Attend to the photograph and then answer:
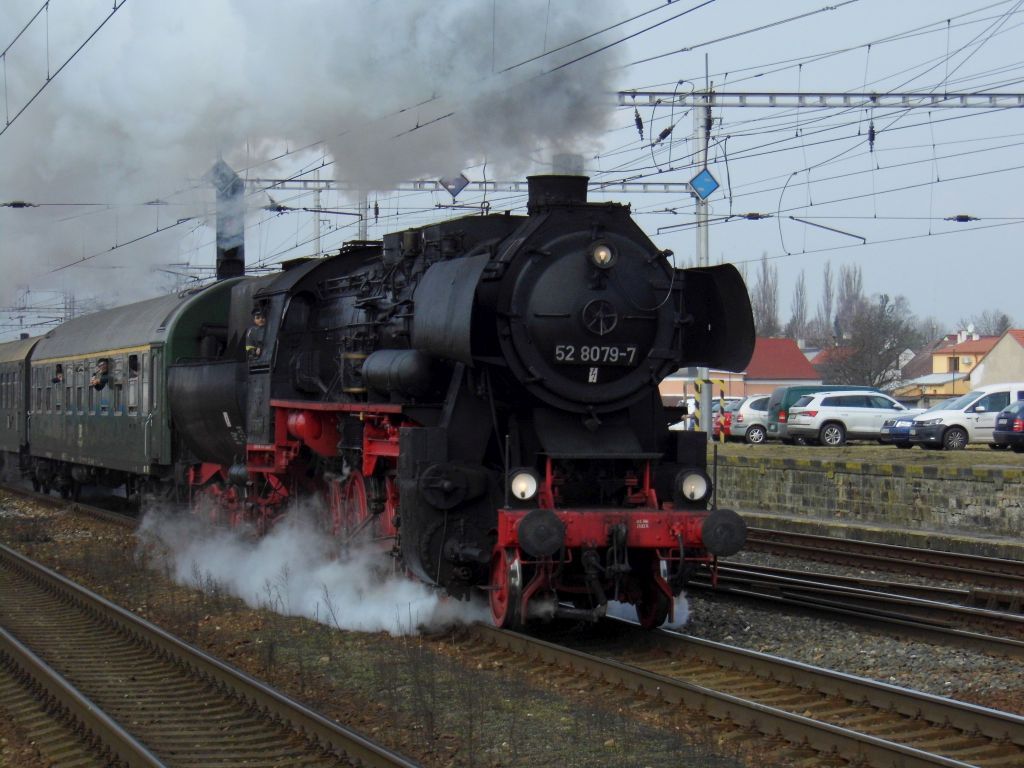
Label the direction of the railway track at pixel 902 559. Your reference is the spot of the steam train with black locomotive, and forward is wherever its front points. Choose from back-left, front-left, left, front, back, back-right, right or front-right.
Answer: left

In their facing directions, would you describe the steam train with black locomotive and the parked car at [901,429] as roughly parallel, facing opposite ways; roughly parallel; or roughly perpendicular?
roughly perpendicular

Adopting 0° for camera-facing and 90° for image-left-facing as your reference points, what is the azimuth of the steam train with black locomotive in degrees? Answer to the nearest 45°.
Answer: approximately 315°

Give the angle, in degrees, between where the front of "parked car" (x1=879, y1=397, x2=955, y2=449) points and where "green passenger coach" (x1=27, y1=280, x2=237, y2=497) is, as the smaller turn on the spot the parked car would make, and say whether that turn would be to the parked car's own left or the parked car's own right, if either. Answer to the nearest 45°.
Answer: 0° — it already faces it

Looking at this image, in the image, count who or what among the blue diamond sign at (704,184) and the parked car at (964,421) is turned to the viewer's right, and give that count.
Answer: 0

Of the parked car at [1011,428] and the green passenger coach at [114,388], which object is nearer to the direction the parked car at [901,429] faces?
the green passenger coach

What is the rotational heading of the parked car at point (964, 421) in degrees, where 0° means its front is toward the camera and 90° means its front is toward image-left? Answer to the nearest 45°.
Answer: approximately 45°

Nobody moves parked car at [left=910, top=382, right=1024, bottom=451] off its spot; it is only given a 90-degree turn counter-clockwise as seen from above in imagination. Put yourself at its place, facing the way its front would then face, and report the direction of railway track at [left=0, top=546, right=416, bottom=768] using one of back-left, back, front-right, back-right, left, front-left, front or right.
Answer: front-right

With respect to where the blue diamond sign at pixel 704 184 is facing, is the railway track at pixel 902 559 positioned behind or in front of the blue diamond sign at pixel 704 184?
in front

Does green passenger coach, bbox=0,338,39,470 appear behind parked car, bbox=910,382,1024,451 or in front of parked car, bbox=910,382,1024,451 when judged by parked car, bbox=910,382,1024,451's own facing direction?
in front

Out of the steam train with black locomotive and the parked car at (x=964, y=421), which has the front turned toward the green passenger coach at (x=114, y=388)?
the parked car

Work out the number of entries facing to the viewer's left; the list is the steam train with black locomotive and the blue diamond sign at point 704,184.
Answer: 0

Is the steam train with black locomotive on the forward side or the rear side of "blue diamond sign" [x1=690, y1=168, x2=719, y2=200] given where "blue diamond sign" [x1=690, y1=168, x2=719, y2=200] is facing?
on the forward side

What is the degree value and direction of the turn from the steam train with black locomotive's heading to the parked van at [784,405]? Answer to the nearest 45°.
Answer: approximately 90° to its left

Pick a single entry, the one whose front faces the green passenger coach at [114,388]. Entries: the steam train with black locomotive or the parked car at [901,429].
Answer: the parked car
